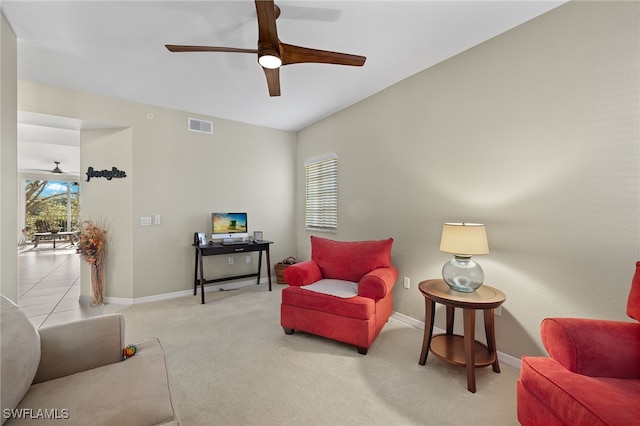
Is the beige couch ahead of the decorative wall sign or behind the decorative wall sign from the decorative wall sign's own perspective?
ahead

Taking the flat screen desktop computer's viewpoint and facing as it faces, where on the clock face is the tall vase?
The tall vase is roughly at 3 o'clock from the flat screen desktop computer.

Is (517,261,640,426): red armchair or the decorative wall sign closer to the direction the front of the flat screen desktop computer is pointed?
the red armchair

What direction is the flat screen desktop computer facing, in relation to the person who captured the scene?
facing the viewer

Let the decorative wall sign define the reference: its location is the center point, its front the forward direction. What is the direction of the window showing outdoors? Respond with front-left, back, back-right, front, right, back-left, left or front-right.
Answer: back

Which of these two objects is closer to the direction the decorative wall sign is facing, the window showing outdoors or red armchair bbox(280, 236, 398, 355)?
the red armchair

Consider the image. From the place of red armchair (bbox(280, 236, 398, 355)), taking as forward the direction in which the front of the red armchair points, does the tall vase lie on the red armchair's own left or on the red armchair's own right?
on the red armchair's own right

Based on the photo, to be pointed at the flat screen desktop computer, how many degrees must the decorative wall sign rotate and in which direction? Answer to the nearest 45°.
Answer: approximately 90° to its left

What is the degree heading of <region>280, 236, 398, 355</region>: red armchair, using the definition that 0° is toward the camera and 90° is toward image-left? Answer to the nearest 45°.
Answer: approximately 45°

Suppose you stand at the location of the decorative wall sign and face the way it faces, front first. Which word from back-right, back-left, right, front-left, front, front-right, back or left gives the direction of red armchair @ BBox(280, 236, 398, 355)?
front-left

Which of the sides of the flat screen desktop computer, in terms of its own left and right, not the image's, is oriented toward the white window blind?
left

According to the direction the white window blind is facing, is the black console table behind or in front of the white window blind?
in front

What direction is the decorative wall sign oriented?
toward the camera

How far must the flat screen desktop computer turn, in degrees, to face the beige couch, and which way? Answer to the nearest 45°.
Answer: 0° — it already faces it

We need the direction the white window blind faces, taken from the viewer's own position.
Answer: facing the viewer and to the left of the viewer
